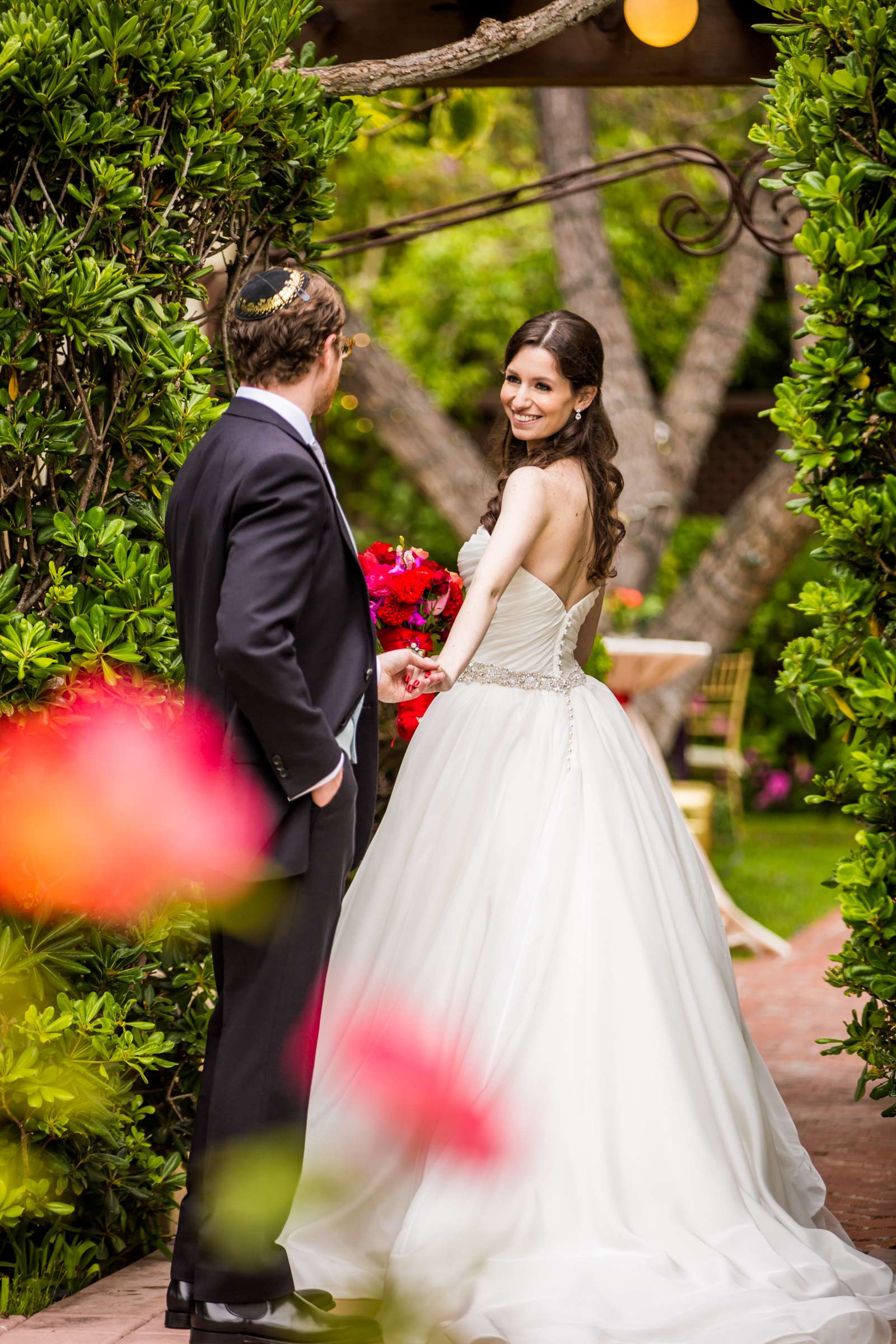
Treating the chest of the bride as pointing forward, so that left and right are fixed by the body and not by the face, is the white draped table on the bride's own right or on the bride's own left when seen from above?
on the bride's own right

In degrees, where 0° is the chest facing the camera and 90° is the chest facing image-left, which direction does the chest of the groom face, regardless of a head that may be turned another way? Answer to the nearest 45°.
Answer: approximately 270°

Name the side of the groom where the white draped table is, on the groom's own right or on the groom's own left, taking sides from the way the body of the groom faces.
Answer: on the groom's own left

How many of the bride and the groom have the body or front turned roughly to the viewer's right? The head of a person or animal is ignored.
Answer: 1

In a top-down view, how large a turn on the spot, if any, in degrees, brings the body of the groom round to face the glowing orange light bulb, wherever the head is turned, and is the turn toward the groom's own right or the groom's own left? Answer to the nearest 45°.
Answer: approximately 45° to the groom's own left

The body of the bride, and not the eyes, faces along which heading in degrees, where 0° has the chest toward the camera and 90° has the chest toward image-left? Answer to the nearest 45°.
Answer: approximately 135°
